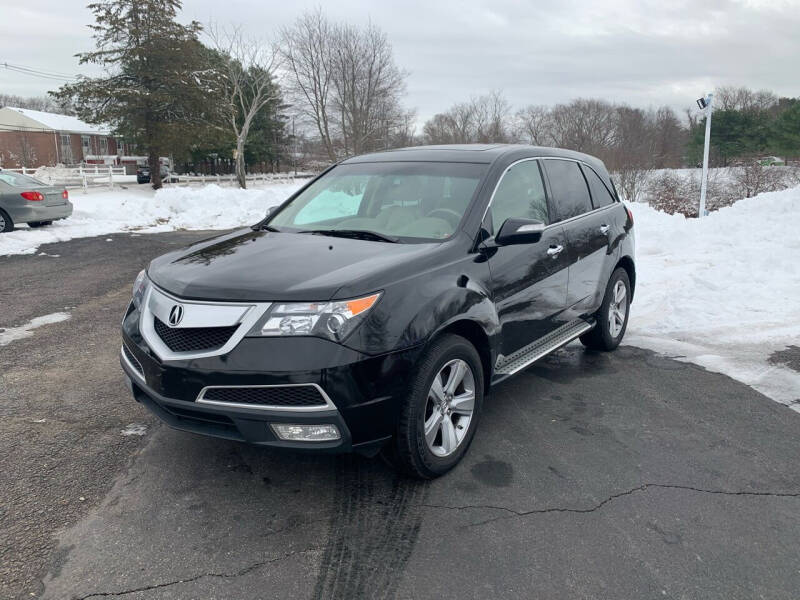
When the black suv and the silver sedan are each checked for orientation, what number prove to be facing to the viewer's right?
0

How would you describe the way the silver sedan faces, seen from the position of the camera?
facing away from the viewer and to the left of the viewer

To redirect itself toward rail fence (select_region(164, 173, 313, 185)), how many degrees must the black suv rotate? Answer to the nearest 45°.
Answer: approximately 135° to its right

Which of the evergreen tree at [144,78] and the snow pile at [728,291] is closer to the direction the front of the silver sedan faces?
the evergreen tree

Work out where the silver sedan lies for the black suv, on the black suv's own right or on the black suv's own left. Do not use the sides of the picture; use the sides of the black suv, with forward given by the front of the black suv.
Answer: on the black suv's own right

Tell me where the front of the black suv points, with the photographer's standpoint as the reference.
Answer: facing the viewer and to the left of the viewer

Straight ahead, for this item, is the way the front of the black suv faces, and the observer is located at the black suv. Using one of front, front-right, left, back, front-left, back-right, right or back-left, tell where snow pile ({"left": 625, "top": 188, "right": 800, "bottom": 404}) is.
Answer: back
